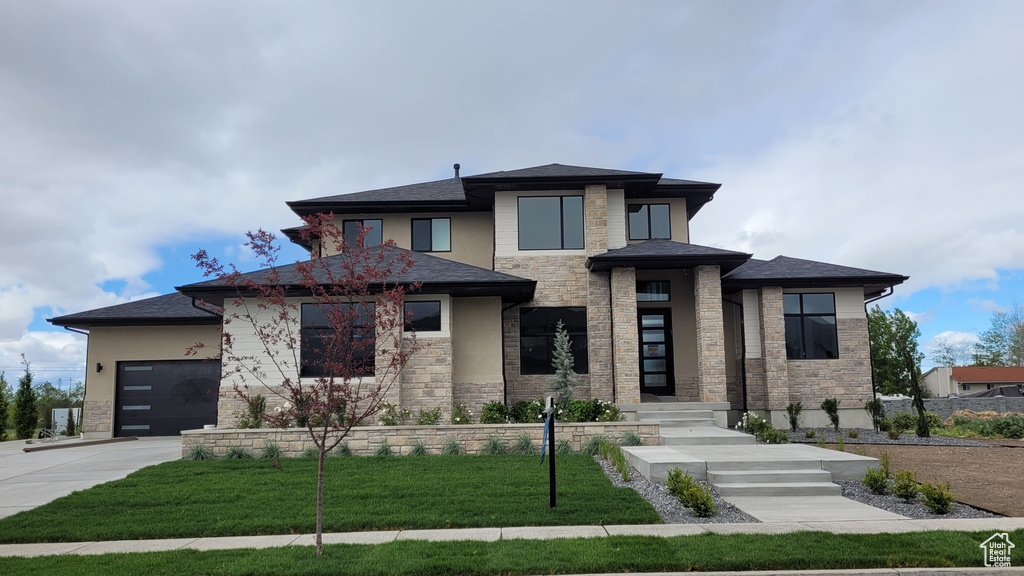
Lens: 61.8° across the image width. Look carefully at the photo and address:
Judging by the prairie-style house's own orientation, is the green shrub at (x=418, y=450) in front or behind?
in front

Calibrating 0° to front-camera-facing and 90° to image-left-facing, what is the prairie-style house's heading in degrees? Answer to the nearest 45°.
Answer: approximately 0°

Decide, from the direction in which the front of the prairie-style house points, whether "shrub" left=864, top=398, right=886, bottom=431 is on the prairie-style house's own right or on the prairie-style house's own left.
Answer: on the prairie-style house's own left

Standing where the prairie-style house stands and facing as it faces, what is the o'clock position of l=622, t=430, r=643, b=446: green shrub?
The green shrub is roughly at 12 o'clock from the prairie-style house.

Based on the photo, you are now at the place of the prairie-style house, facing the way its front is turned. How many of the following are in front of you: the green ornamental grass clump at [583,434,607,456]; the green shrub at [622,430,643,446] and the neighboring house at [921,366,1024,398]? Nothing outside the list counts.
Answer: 2

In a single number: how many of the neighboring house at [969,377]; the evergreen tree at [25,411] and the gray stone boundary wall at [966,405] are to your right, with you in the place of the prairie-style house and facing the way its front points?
1

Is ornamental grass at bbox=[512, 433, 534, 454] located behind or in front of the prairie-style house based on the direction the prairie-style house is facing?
in front

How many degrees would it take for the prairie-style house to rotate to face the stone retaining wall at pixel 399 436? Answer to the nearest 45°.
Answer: approximately 45° to its right

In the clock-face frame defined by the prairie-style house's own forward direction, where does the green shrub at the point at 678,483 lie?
The green shrub is roughly at 12 o'clock from the prairie-style house.

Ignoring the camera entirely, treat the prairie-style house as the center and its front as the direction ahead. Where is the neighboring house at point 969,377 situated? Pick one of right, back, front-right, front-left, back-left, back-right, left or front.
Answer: back-left

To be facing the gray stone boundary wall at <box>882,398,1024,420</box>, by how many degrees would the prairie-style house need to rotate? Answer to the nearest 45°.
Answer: approximately 135° to its left
